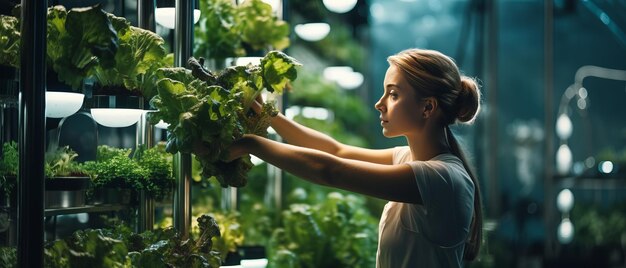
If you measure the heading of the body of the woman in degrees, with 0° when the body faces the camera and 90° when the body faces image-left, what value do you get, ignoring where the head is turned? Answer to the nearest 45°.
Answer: approximately 90°

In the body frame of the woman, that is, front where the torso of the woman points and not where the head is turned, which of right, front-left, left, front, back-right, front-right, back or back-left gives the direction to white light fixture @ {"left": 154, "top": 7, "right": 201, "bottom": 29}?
front

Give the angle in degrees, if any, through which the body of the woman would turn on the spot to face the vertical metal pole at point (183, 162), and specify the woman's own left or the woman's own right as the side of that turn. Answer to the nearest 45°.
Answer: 0° — they already face it

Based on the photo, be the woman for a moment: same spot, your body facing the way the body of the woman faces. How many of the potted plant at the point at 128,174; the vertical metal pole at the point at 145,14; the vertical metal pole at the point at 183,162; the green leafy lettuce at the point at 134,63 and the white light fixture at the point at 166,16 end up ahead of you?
5

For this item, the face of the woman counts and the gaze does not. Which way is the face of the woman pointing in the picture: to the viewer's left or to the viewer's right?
to the viewer's left

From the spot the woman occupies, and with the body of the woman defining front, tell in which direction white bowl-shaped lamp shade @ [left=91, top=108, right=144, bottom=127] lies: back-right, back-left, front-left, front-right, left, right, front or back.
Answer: front

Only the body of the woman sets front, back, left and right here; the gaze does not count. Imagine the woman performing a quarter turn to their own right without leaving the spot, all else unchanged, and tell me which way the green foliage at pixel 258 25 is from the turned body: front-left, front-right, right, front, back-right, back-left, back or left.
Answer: front-left

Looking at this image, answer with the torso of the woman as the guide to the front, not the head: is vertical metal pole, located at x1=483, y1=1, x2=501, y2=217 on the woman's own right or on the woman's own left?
on the woman's own right

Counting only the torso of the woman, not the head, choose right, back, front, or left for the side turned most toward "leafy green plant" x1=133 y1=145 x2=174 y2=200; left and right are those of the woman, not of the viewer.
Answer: front

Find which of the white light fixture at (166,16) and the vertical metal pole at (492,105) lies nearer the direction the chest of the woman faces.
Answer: the white light fixture

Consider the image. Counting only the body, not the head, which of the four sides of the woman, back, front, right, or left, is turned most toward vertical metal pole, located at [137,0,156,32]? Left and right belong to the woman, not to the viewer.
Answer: front

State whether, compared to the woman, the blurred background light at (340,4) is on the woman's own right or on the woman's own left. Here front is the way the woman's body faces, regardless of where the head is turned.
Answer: on the woman's own right

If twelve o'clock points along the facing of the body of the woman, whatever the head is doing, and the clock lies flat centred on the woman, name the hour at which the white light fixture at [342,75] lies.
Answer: The white light fixture is roughly at 3 o'clock from the woman.

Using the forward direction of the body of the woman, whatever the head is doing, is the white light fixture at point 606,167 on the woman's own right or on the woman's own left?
on the woman's own right
